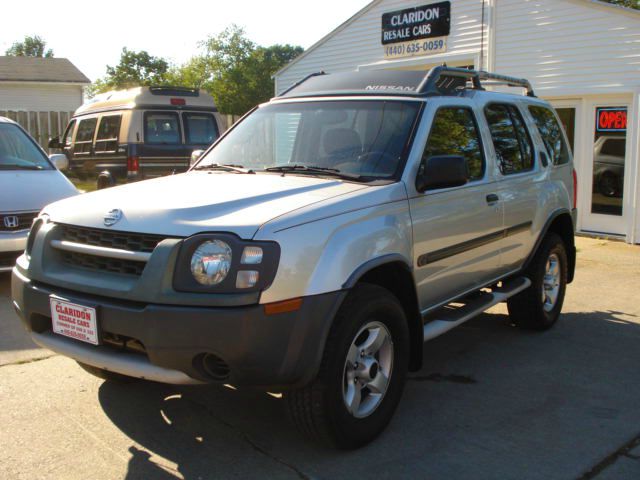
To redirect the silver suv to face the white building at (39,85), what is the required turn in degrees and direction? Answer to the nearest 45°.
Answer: approximately 135° to its right

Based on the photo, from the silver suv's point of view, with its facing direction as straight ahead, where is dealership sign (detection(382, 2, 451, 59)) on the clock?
The dealership sign is roughly at 5 o'clock from the silver suv.

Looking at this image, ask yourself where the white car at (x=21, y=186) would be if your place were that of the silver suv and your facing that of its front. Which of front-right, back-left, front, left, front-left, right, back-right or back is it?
right

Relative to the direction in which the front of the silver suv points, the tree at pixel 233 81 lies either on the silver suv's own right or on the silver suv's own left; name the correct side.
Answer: on the silver suv's own right

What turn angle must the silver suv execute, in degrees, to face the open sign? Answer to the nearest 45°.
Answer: approximately 180°

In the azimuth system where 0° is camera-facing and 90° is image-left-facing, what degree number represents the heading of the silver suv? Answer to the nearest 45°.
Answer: approximately 45°

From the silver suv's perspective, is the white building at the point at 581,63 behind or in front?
behind
